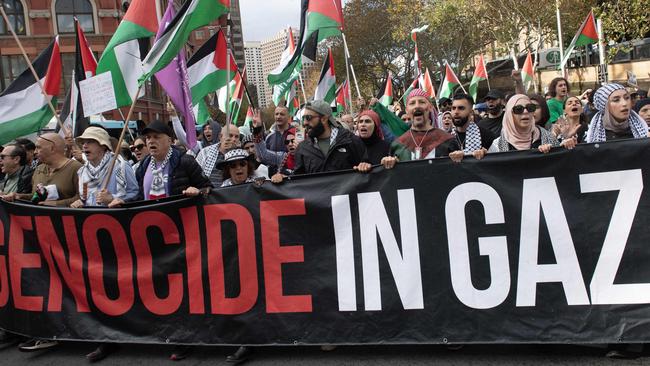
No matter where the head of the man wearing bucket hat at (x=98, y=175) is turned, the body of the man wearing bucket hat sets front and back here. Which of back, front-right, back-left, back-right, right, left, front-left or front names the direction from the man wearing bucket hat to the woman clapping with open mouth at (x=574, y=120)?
back-left

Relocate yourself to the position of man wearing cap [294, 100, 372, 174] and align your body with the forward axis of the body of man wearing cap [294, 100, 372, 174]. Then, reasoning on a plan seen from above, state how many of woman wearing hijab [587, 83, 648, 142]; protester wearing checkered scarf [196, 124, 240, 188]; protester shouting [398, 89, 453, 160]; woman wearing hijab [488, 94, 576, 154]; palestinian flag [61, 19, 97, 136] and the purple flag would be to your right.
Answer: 3

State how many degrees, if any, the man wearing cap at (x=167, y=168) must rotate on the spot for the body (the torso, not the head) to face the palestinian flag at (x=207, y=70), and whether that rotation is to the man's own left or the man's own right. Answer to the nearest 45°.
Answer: approximately 135° to the man's own right

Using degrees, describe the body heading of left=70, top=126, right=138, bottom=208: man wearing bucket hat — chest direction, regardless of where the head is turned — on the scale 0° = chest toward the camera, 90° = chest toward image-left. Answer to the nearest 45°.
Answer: approximately 45°

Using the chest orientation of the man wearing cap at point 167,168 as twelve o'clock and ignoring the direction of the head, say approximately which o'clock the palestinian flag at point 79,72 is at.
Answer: The palestinian flag is roughly at 4 o'clock from the man wearing cap.

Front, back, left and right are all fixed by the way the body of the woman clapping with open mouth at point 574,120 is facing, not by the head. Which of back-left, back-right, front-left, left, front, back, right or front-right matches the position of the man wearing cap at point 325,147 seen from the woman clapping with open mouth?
front-right
